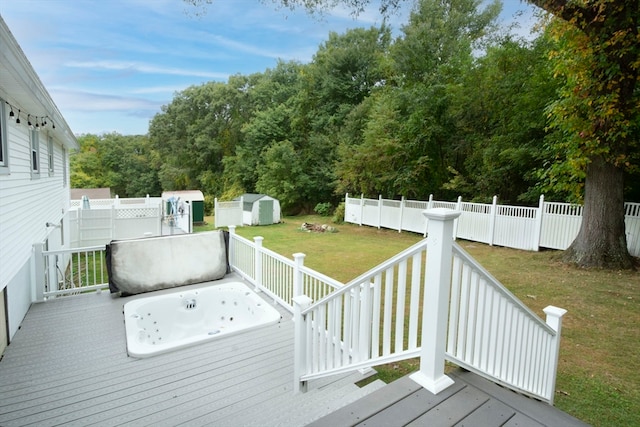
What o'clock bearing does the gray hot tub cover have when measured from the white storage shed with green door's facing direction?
The gray hot tub cover is roughly at 2 o'clock from the white storage shed with green door.

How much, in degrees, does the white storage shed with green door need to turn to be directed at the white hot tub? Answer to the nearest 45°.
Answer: approximately 45° to its right

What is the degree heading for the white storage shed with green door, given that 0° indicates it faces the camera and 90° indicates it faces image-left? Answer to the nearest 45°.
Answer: approximately 315°
